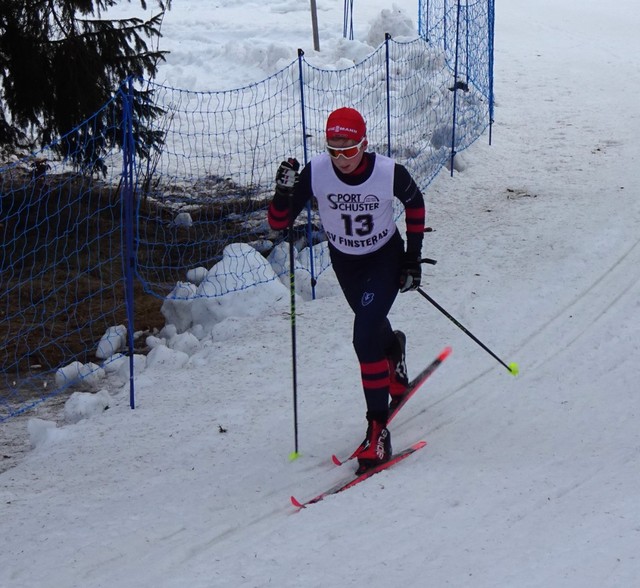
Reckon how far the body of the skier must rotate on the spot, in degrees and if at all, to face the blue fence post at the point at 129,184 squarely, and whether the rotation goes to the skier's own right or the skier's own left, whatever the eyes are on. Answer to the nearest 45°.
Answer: approximately 90° to the skier's own right

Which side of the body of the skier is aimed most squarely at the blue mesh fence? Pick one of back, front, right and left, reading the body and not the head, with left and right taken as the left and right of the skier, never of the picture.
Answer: right

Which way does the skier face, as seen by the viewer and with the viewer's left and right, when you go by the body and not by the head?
facing the viewer and to the left of the viewer
